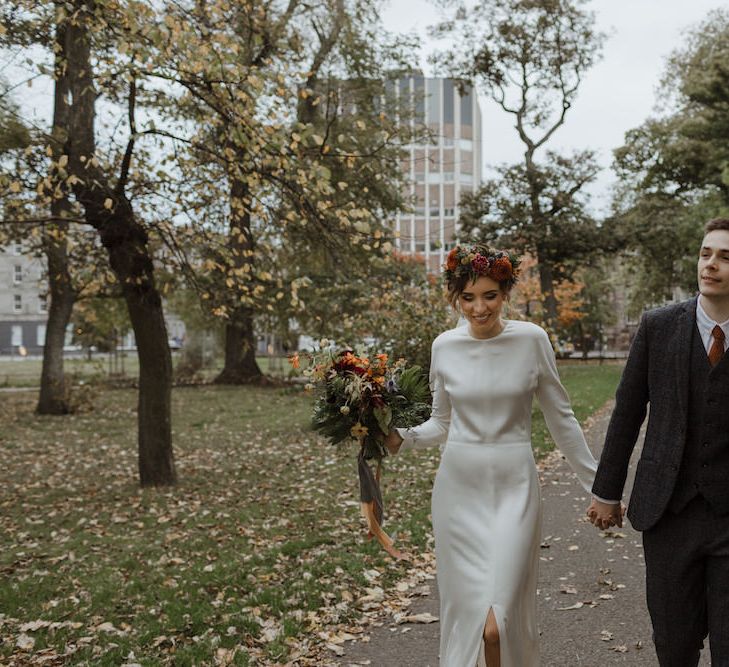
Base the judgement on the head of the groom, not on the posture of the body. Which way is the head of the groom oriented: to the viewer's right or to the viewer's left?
to the viewer's left

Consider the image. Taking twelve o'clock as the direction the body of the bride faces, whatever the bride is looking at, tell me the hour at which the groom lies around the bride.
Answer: The groom is roughly at 10 o'clock from the bride.

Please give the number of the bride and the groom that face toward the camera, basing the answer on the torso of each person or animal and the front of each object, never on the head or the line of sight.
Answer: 2

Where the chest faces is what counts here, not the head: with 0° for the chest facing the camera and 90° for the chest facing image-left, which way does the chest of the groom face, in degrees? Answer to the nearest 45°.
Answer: approximately 0°

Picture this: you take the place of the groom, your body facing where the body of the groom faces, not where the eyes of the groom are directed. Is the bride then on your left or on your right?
on your right
